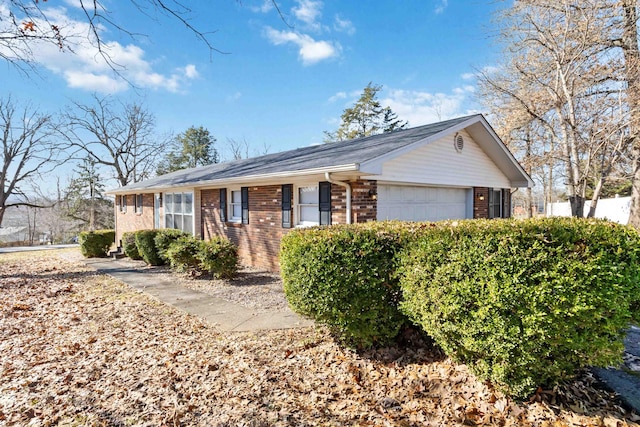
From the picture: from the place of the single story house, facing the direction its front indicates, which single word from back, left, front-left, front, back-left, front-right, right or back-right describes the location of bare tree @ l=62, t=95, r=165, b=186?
right

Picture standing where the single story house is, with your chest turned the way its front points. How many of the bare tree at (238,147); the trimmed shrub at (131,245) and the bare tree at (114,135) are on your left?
0

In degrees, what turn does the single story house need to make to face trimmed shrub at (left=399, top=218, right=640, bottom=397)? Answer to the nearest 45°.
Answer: approximately 45° to its left

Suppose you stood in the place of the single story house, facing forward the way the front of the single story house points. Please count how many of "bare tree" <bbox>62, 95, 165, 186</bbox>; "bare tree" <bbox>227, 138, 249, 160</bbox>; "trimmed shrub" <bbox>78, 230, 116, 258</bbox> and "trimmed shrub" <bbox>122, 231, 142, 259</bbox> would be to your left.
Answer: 0

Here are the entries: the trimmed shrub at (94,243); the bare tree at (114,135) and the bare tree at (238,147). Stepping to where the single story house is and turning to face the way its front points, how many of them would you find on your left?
0

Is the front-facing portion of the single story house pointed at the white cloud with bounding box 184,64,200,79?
no

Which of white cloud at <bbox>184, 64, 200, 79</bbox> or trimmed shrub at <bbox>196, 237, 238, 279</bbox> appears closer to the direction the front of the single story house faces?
the trimmed shrub

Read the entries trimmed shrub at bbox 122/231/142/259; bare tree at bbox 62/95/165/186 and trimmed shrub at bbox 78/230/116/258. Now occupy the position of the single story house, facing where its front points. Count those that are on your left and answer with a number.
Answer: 0

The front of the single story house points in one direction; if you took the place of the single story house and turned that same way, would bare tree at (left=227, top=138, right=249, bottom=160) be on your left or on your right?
on your right

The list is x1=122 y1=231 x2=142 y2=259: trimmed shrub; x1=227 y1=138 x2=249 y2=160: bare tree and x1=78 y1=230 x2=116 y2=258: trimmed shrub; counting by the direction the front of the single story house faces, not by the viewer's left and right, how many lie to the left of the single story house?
0

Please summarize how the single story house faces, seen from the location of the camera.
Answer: facing the viewer and to the left of the viewer

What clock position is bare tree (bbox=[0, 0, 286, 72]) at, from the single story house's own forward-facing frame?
The bare tree is roughly at 12 o'clock from the single story house.

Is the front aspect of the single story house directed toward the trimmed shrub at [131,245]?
no
